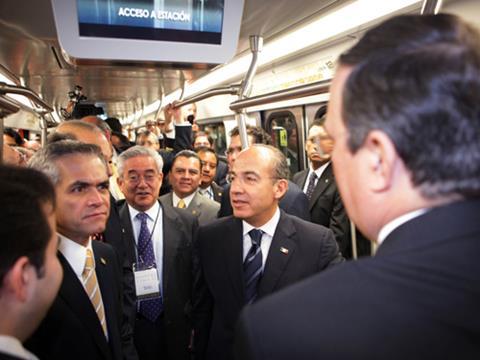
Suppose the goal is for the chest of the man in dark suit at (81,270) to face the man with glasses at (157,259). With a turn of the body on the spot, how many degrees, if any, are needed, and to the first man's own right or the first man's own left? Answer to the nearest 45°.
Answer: approximately 90° to the first man's own left

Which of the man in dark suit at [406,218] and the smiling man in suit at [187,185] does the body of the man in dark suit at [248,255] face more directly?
the man in dark suit

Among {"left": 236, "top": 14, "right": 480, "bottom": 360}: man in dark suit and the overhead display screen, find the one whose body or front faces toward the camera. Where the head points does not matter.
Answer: the overhead display screen

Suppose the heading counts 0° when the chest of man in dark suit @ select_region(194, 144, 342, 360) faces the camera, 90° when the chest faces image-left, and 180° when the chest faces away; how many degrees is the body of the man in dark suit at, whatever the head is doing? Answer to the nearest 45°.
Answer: approximately 45°

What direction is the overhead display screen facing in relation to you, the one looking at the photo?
facing the viewer

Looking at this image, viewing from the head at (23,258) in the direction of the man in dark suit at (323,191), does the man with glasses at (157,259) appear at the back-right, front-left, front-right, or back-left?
front-left

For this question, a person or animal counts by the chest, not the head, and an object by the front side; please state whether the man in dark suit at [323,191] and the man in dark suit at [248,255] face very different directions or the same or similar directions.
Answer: same or similar directions

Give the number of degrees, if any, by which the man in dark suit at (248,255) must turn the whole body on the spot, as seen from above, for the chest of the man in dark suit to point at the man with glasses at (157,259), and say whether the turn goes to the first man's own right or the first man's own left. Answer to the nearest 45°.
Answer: approximately 90° to the first man's own right

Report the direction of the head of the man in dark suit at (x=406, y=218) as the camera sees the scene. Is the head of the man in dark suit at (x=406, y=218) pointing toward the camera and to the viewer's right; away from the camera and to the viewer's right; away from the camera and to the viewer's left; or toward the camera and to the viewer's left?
away from the camera and to the viewer's left

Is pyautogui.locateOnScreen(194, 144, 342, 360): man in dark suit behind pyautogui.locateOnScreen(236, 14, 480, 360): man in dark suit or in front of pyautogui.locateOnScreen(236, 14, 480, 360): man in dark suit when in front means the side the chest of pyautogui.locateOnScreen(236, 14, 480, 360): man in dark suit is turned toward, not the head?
in front

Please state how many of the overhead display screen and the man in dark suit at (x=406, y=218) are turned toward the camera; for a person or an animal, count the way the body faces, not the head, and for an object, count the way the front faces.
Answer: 1

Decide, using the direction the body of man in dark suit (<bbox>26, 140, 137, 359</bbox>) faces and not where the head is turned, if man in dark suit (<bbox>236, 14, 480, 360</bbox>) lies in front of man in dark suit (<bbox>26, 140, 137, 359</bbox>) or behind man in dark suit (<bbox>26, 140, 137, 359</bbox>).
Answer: in front

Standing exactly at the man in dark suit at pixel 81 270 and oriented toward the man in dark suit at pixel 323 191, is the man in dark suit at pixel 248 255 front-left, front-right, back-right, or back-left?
front-right

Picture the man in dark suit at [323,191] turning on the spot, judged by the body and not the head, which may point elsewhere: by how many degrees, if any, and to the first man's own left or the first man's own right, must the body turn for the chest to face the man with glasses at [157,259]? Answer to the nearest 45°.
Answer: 0° — they already face them

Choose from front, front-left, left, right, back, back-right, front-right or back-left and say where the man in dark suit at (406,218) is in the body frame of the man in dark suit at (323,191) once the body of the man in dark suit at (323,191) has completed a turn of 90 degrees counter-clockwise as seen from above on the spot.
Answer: front-right

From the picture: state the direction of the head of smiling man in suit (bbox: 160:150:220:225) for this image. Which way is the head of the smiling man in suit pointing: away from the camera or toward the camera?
toward the camera
